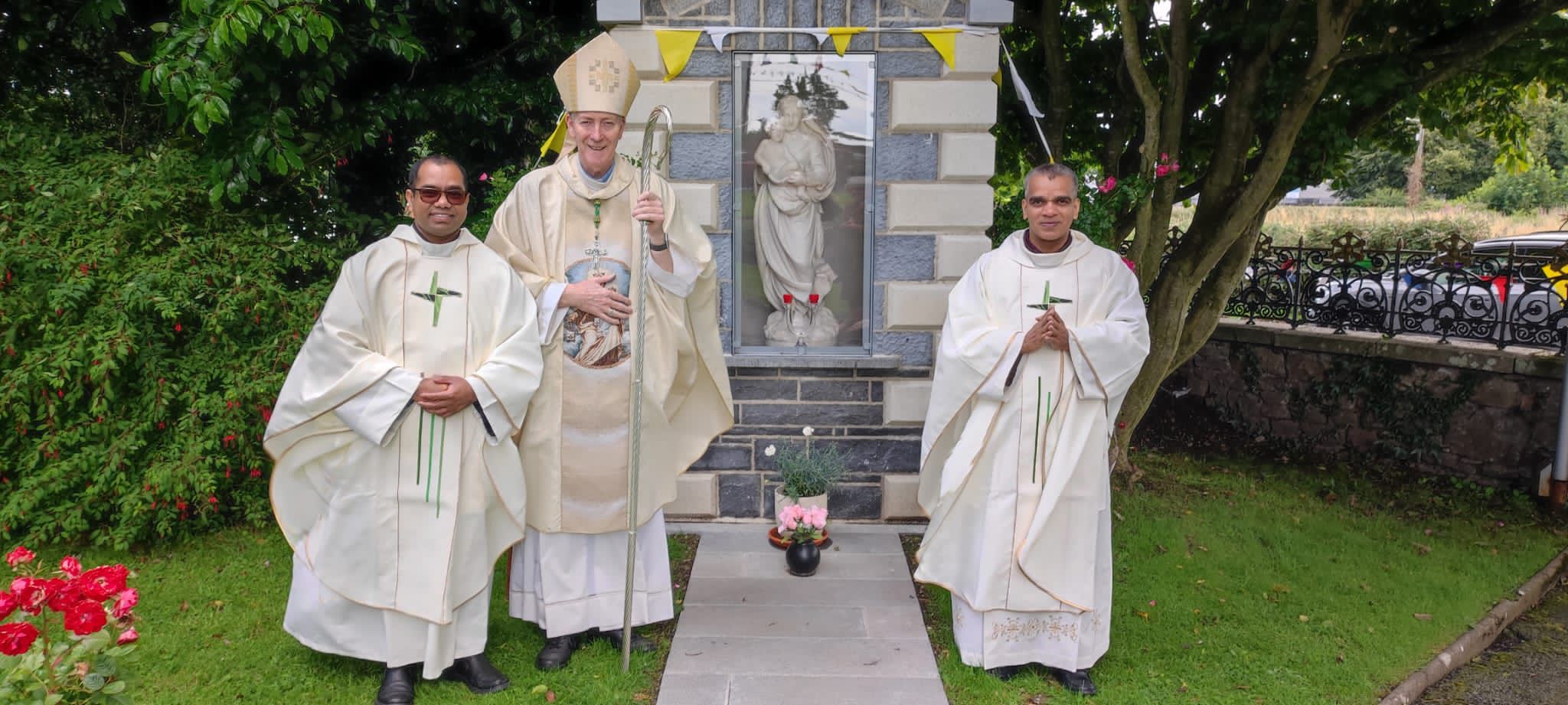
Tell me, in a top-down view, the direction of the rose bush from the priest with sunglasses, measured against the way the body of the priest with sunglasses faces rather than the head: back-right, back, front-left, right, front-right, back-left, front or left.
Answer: front-right

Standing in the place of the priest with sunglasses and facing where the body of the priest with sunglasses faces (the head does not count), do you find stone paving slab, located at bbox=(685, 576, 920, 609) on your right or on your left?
on your left

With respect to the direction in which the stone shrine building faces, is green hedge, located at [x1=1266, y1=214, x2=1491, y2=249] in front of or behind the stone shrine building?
behind

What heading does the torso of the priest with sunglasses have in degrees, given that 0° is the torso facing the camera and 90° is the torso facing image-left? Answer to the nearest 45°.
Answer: approximately 0°

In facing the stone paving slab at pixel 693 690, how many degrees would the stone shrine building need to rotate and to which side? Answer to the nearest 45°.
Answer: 0° — it already faces it

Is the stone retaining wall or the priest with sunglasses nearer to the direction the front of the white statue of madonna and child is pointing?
the priest with sunglasses

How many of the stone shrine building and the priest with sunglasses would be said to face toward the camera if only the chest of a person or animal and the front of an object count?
2

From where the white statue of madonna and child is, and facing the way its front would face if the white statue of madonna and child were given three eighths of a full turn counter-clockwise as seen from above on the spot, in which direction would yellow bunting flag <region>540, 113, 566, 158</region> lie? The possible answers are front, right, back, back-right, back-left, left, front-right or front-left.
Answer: back
